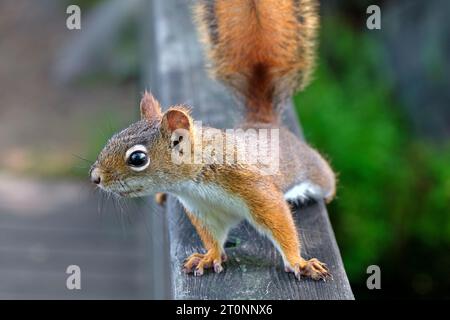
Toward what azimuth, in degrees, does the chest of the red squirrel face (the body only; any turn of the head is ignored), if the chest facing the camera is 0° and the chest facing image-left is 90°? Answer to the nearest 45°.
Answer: approximately 45°
